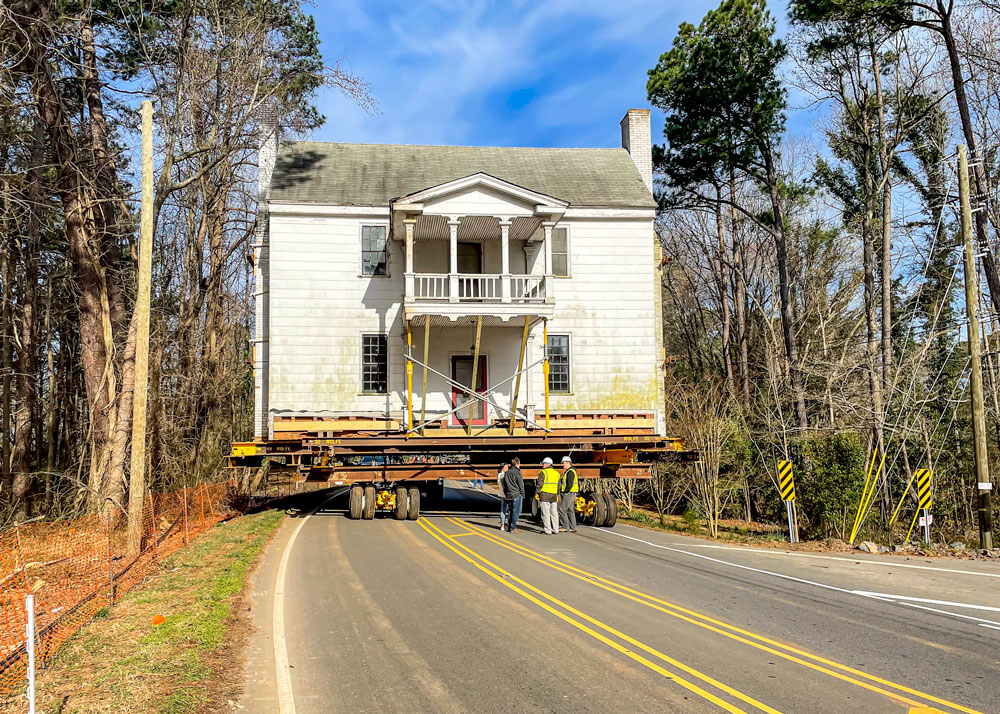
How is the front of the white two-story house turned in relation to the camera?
facing the viewer

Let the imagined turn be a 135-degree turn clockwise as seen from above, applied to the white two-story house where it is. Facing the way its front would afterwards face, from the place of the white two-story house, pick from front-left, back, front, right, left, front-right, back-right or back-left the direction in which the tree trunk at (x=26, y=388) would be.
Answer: front-left

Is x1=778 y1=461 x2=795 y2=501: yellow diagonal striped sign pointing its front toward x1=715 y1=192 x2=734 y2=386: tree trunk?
no

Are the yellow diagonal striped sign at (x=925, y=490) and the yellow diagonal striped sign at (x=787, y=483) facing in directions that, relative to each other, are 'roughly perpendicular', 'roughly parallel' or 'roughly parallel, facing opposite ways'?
roughly parallel

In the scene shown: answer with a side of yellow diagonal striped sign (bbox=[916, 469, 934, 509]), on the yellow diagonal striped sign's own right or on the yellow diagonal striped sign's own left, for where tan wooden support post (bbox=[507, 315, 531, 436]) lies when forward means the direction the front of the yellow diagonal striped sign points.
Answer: on the yellow diagonal striped sign's own right

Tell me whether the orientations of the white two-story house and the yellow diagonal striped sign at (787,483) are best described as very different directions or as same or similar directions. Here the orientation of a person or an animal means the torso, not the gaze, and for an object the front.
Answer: same or similar directions

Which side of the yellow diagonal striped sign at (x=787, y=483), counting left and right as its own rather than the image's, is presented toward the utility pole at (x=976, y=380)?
left

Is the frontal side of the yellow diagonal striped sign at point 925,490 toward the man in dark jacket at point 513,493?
no

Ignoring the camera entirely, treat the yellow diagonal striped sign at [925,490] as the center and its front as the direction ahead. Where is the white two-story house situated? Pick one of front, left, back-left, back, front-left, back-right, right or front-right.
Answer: right

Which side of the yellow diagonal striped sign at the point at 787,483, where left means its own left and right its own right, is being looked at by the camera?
front
